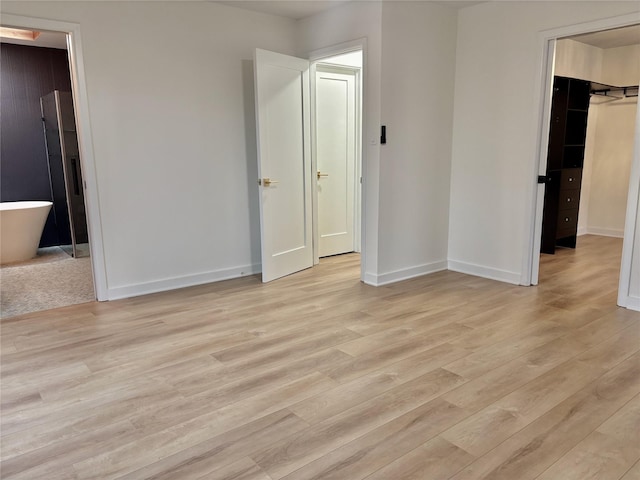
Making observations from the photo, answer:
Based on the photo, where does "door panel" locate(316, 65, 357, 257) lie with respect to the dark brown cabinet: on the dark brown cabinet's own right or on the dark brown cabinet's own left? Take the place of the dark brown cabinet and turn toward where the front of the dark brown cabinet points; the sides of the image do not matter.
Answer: on the dark brown cabinet's own right

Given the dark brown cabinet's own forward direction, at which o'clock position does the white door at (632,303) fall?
The white door is roughly at 1 o'clock from the dark brown cabinet.

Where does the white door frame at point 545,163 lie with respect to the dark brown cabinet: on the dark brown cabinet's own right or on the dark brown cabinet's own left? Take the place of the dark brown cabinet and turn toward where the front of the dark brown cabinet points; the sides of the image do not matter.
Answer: on the dark brown cabinet's own right

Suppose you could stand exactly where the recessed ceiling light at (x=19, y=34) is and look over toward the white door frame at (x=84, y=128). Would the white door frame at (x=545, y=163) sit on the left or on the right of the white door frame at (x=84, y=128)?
left

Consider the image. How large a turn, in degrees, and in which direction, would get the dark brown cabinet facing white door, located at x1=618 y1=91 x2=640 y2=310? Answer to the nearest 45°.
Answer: approximately 45° to its right

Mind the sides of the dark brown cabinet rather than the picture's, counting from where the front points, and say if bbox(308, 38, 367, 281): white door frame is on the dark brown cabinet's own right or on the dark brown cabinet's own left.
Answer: on the dark brown cabinet's own right

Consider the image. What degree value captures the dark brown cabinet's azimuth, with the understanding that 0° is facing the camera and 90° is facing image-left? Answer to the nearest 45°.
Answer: approximately 315°

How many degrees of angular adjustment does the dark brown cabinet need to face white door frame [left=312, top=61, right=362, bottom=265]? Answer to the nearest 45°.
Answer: approximately 90° to its right

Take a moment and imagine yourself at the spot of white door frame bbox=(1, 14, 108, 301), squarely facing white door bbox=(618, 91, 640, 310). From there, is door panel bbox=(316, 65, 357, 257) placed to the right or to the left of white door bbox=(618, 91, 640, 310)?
left
